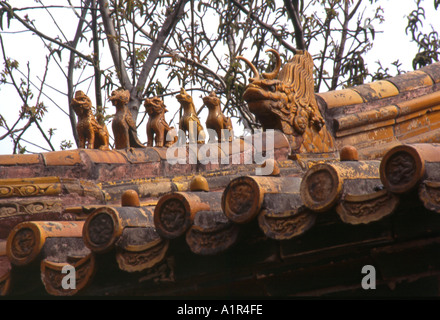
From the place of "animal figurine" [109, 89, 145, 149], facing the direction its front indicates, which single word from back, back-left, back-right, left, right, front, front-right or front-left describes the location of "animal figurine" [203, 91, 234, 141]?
back

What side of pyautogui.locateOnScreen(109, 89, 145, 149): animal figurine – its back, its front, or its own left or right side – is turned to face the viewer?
left

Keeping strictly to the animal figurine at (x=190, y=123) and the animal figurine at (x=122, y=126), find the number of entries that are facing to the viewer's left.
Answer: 2

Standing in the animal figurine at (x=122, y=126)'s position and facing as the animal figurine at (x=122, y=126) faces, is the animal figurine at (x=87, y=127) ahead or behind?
ahead

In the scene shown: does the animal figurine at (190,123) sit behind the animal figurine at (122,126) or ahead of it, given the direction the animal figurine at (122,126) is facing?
behind

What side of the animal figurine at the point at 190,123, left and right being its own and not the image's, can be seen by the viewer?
left

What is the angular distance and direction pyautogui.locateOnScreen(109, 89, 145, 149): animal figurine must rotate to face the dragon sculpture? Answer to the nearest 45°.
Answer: approximately 135° to its left

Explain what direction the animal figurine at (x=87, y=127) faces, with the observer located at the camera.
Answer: facing the viewer and to the left of the viewer

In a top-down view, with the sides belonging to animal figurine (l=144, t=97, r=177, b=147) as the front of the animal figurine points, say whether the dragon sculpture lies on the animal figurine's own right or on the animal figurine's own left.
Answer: on the animal figurine's own left

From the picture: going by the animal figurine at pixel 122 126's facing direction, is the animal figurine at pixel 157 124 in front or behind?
behind

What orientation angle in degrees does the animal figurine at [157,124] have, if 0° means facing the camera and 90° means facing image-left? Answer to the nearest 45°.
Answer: approximately 45°
